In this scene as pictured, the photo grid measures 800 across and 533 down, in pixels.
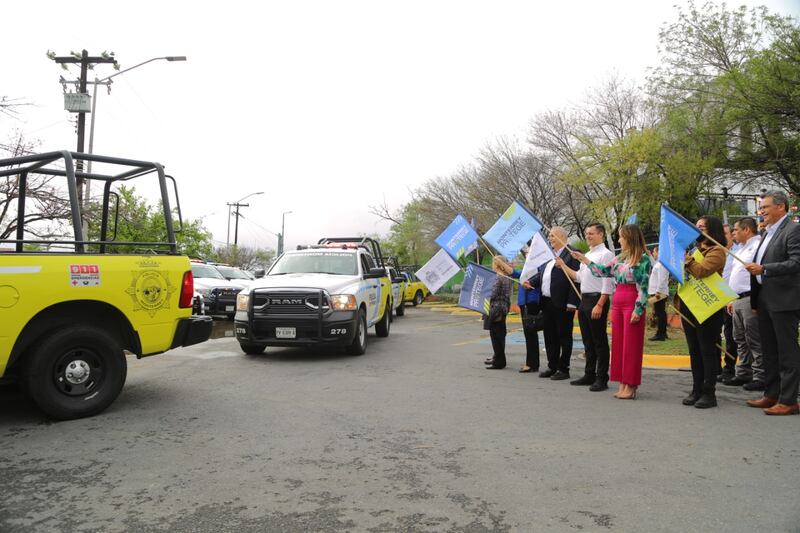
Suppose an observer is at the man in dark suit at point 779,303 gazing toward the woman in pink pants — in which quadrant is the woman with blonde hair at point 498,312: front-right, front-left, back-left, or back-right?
front-right

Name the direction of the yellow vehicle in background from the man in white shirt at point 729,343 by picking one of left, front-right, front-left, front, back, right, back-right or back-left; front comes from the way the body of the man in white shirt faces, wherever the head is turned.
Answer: front-right

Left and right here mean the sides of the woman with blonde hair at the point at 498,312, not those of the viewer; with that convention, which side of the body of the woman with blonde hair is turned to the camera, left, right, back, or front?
left

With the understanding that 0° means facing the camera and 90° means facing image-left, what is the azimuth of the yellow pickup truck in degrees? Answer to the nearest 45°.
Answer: approximately 90°

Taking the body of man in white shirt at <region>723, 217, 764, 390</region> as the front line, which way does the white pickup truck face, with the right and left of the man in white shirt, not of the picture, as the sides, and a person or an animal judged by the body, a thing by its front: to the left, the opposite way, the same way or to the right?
to the left

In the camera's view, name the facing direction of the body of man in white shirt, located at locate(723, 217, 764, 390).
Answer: to the viewer's left

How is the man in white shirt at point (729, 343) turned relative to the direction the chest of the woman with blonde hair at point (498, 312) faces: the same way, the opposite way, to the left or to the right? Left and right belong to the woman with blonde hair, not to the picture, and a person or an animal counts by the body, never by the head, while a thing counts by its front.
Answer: the same way

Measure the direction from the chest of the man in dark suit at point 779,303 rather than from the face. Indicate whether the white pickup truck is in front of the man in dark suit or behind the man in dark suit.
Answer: in front

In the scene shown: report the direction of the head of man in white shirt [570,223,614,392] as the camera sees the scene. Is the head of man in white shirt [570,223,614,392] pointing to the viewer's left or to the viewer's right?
to the viewer's left

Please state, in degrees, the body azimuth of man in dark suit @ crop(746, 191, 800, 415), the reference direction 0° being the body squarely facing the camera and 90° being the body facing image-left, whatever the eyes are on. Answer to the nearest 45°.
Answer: approximately 90°

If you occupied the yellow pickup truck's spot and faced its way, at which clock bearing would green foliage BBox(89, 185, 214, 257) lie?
The green foliage is roughly at 3 o'clock from the yellow pickup truck.

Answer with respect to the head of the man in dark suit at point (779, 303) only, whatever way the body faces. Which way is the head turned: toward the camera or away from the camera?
toward the camera

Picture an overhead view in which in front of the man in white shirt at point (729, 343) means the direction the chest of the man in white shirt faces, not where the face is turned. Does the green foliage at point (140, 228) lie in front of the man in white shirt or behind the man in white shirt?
in front

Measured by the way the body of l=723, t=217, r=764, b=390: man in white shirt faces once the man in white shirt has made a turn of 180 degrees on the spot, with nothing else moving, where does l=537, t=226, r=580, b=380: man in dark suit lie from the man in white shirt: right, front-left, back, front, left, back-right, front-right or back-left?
back

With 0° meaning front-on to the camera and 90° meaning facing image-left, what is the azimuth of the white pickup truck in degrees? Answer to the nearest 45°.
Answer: approximately 45°

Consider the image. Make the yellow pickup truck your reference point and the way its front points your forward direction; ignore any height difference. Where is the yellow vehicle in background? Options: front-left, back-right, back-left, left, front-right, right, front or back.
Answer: back-right

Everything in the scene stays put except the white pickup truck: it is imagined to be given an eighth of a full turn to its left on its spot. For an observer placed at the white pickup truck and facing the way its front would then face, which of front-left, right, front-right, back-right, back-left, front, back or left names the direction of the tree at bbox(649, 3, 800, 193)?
back-left

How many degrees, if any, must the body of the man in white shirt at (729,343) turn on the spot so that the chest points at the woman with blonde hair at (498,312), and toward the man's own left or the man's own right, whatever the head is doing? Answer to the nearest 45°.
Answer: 0° — they already face them
